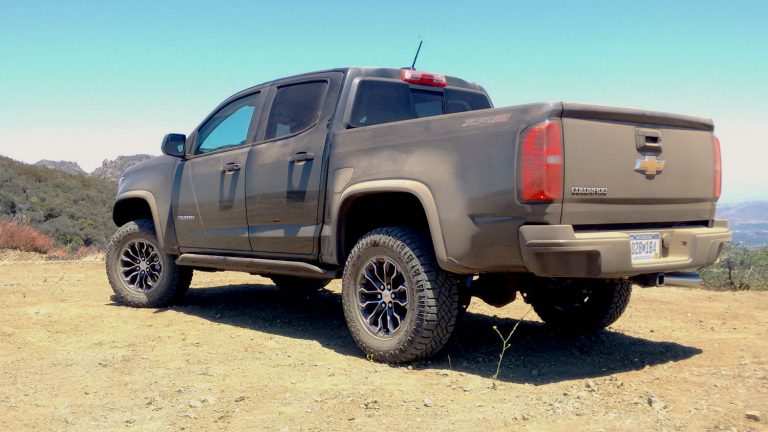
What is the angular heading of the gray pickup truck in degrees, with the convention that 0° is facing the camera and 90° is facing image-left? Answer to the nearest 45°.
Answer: approximately 135°

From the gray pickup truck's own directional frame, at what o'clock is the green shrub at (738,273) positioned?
The green shrub is roughly at 3 o'clock from the gray pickup truck.
